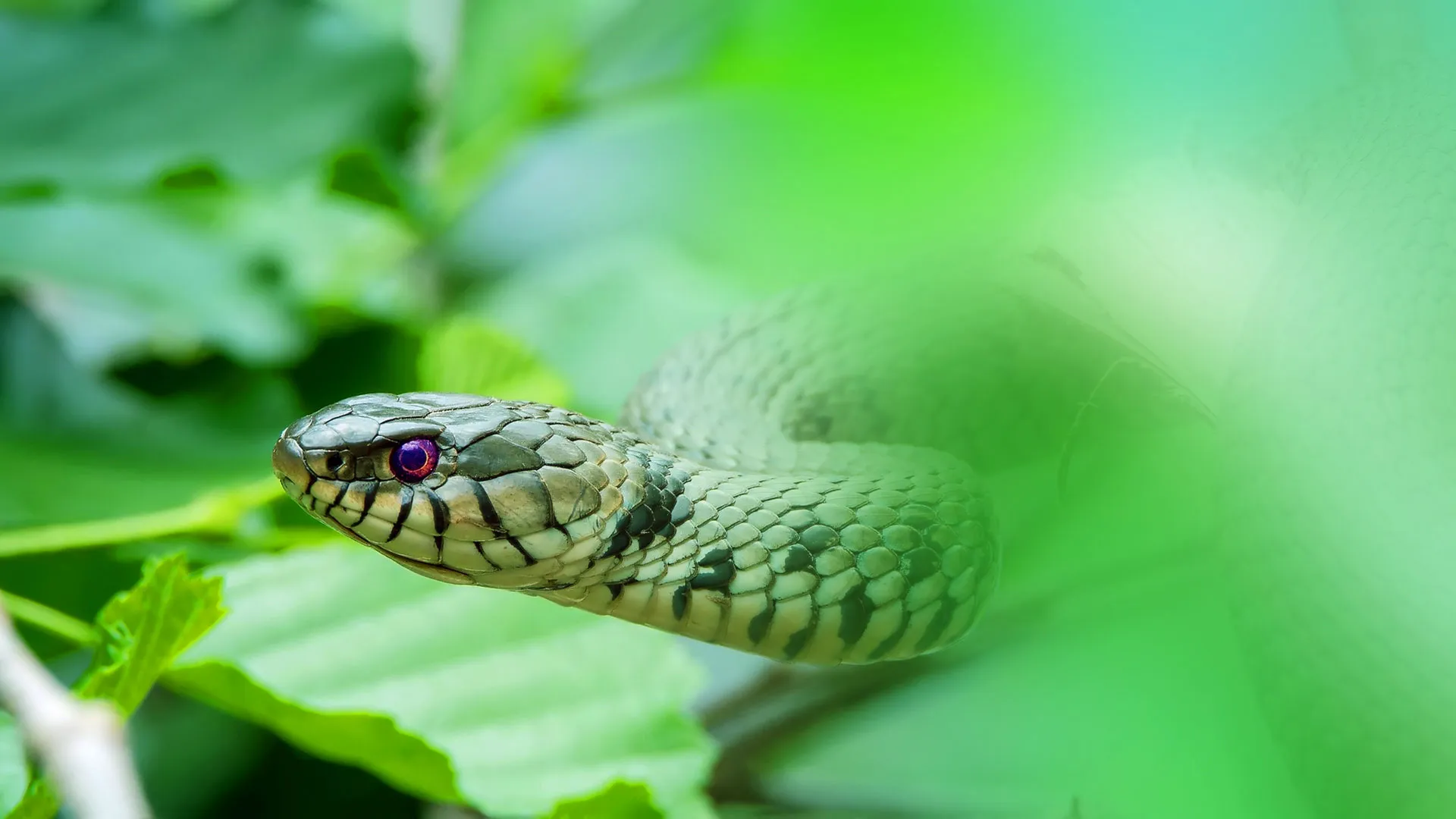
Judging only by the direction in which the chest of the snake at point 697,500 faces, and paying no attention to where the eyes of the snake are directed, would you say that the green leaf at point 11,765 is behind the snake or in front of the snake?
in front

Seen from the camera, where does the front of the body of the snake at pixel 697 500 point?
to the viewer's left

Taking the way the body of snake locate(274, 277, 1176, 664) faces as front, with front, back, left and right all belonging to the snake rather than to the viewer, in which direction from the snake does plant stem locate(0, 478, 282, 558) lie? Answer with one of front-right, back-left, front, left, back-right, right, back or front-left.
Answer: front-right

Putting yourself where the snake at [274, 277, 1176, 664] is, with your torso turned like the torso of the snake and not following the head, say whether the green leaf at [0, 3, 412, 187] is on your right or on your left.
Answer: on your right

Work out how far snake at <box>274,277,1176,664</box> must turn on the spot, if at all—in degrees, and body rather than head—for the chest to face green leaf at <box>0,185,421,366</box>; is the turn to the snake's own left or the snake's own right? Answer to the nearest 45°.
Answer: approximately 45° to the snake's own right

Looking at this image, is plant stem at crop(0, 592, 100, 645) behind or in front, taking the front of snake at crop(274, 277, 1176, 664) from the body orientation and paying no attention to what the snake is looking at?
in front
